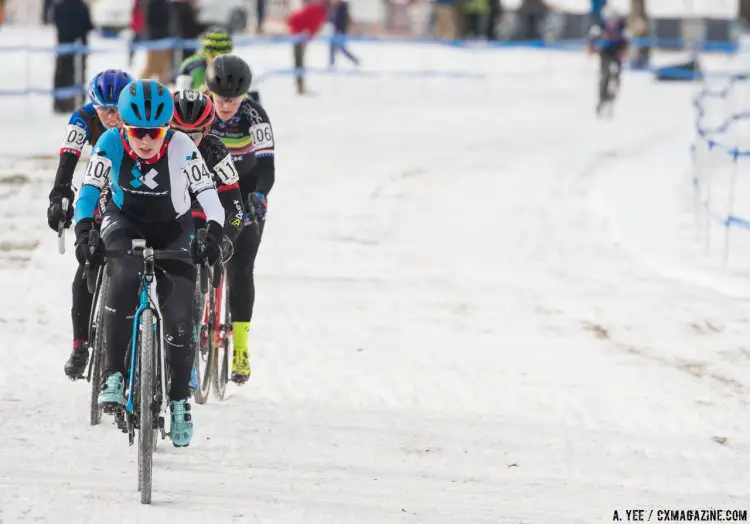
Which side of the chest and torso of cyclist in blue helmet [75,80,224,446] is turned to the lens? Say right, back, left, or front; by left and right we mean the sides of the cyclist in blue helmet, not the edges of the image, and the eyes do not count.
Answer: front

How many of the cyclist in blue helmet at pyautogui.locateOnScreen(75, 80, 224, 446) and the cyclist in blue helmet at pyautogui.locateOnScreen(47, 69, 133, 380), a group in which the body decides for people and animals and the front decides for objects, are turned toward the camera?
2

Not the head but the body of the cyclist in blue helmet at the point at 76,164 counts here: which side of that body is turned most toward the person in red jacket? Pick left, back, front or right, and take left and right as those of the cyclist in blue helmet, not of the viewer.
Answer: back

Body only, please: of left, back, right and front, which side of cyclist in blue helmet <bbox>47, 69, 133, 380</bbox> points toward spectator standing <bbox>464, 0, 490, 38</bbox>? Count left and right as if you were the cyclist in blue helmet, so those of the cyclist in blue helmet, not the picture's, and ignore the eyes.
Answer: back

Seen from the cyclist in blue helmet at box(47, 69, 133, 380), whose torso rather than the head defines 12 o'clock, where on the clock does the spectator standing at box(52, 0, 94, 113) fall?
The spectator standing is roughly at 6 o'clock from the cyclist in blue helmet.

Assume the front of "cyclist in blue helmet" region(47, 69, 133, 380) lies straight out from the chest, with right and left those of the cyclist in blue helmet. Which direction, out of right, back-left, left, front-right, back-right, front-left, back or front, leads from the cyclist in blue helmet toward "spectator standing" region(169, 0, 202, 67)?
back

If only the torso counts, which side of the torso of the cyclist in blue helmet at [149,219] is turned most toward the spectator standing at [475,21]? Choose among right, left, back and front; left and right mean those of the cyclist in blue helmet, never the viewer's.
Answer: back
